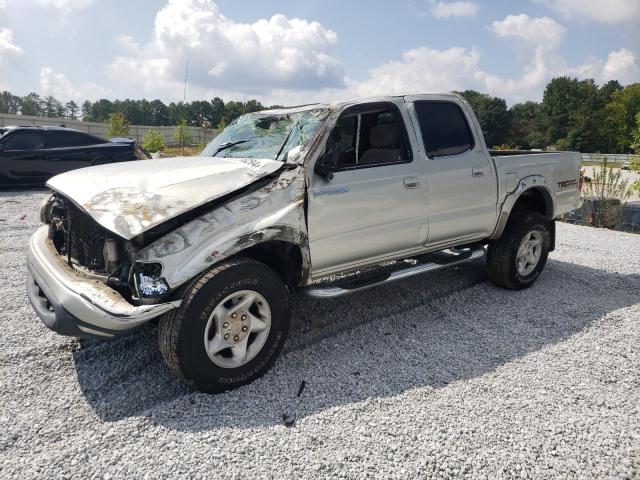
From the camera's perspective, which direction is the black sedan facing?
to the viewer's left

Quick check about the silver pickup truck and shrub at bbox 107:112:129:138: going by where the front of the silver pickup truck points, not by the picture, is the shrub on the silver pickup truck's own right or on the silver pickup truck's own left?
on the silver pickup truck's own right

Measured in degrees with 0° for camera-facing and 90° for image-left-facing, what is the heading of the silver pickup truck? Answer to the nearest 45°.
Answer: approximately 45°

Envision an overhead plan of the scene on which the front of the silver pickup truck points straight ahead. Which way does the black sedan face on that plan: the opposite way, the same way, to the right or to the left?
the same way

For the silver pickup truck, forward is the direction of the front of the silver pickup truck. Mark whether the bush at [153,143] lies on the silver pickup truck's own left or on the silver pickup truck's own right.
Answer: on the silver pickup truck's own right

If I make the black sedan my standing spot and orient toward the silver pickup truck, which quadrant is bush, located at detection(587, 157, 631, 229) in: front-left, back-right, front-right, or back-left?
front-left

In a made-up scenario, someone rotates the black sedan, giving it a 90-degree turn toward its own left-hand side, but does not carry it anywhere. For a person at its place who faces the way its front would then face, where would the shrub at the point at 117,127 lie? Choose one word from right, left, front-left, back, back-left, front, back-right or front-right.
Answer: back

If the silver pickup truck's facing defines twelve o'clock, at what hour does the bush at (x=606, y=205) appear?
The bush is roughly at 6 o'clock from the silver pickup truck.

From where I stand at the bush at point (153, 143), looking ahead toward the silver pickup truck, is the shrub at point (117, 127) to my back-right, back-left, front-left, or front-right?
back-right

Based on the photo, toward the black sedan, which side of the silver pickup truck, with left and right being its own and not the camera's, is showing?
right
